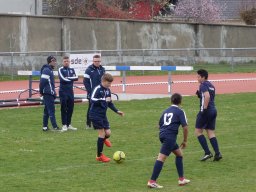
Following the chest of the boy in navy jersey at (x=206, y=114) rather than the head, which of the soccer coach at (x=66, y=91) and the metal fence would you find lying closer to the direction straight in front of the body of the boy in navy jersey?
the soccer coach

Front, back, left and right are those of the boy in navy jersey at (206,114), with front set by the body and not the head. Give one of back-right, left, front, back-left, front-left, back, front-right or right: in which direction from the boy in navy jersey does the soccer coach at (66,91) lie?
front-right

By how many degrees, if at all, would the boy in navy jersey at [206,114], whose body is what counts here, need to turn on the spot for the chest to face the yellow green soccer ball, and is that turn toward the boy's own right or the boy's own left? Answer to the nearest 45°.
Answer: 0° — they already face it

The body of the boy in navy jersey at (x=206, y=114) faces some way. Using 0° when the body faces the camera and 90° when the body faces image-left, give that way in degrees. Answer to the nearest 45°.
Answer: approximately 90°

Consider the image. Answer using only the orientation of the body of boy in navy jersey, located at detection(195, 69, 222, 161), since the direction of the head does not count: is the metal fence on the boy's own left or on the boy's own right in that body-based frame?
on the boy's own right

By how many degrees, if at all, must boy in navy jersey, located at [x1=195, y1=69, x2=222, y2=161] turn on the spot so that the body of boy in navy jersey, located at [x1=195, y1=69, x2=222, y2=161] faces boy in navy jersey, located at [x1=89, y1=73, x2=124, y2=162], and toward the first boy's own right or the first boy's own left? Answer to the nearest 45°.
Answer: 0° — they already face them

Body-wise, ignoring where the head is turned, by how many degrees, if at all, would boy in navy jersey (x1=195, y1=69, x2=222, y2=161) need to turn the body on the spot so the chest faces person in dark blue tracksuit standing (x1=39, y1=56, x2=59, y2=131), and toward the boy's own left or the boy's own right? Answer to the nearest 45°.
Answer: approximately 45° to the boy's own right
